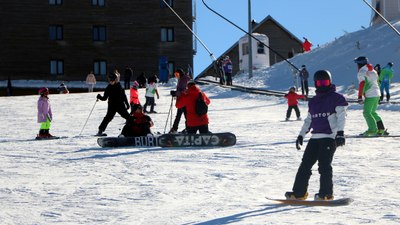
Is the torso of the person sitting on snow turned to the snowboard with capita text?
no

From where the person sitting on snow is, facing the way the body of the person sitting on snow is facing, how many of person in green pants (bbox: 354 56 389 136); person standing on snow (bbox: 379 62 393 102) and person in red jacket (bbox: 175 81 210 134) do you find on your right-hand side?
0

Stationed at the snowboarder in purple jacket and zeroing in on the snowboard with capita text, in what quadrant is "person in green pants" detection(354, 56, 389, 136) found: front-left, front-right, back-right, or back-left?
front-right

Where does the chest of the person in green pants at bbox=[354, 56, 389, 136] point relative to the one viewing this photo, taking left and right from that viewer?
facing to the left of the viewer

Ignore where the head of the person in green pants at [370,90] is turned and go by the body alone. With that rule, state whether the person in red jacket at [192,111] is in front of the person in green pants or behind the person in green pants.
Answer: in front

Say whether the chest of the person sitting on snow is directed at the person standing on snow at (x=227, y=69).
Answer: no

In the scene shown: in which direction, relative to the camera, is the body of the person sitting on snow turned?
toward the camera

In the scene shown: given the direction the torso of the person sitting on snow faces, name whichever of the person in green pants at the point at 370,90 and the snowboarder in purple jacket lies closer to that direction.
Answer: the snowboarder in purple jacket

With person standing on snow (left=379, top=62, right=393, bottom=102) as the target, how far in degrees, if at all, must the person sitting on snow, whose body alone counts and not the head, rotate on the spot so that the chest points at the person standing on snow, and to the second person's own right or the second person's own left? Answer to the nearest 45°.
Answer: approximately 135° to the second person's own left

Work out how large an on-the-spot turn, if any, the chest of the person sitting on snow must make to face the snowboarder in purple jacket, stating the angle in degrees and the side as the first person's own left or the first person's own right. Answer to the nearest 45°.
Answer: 0° — they already face them

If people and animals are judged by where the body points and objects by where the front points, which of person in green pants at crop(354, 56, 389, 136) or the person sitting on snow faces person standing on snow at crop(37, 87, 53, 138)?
the person in green pants

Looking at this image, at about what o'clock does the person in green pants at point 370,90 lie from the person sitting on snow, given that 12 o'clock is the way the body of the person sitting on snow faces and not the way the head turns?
The person in green pants is roughly at 9 o'clock from the person sitting on snow.

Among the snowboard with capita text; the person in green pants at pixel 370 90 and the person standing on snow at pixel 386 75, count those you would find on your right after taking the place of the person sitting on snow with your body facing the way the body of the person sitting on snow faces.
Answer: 0
